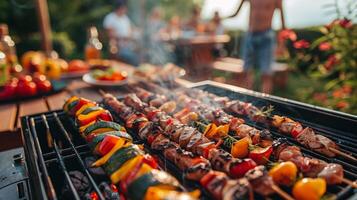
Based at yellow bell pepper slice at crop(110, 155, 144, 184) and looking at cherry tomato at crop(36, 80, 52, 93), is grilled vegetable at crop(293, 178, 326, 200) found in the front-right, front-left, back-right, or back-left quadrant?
back-right
